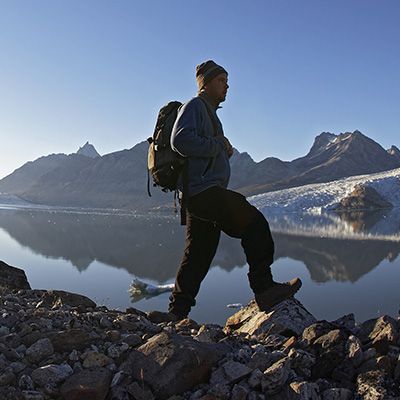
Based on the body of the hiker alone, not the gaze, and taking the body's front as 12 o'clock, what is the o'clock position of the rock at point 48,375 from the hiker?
The rock is roughly at 4 o'clock from the hiker.

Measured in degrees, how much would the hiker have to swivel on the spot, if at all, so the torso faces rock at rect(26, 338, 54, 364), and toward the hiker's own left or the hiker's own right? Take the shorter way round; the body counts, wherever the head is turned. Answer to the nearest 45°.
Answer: approximately 135° to the hiker's own right

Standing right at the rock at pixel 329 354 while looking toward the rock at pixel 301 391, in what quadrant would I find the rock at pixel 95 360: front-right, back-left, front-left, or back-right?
front-right

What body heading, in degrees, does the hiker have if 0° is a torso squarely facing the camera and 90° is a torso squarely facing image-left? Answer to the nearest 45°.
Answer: approximately 270°

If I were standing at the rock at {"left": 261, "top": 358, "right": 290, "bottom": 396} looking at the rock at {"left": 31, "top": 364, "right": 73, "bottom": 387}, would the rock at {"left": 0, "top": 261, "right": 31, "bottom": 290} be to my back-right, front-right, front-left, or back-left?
front-right

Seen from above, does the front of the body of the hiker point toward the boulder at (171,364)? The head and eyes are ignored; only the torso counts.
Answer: no

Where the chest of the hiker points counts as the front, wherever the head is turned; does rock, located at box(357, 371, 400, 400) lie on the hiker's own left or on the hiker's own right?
on the hiker's own right

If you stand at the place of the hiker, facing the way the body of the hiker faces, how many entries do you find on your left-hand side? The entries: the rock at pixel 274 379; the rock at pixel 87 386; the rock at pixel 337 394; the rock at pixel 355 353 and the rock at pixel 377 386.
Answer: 0

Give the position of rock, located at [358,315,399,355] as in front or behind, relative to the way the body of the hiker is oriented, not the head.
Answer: in front

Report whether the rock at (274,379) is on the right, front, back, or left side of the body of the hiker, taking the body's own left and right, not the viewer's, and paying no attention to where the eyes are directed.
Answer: right

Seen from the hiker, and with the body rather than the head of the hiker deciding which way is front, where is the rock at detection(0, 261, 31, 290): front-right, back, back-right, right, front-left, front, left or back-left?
back-left

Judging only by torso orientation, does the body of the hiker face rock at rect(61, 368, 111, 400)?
no
